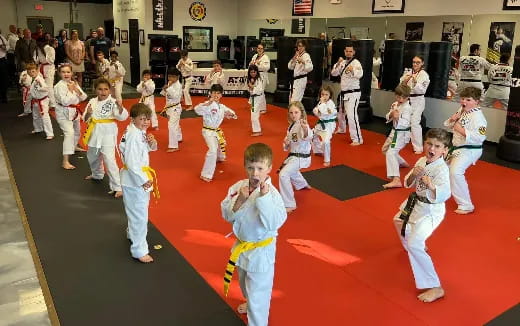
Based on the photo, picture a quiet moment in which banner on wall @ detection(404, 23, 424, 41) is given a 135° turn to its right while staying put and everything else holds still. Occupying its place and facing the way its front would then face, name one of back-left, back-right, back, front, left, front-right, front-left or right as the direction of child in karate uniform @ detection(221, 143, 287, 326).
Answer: back-left

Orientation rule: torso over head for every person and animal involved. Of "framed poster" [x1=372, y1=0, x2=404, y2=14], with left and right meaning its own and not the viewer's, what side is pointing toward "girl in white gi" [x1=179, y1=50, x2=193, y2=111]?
right

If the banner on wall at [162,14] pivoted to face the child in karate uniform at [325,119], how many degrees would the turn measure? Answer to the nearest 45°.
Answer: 0° — it already faces them

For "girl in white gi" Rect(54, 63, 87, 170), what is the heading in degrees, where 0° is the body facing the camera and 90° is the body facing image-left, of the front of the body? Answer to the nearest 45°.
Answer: approximately 315°

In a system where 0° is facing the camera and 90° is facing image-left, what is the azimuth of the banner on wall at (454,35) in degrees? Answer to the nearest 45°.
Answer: approximately 0°

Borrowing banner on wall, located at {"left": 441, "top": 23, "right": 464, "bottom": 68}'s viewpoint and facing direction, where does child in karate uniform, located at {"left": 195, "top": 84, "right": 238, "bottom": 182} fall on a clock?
The child in karate uniform is roughly at 1 o'clock from the banner on wall.

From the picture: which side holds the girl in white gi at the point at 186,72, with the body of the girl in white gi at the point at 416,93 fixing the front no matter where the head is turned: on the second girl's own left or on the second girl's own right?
on the second girl's own right

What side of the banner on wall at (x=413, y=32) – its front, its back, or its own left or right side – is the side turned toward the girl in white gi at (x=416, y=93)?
front

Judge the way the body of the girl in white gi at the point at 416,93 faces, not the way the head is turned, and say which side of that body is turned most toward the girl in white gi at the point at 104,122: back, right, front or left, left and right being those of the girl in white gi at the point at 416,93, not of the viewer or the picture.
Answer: front

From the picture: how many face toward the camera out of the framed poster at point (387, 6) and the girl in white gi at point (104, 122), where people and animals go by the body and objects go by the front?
2

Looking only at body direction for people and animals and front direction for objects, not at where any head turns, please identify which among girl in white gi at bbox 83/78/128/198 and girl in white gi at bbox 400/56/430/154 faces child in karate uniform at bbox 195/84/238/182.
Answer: girl in white gi at bbox 400/56/430/154

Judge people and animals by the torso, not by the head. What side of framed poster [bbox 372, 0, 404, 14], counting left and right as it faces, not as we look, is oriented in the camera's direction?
front

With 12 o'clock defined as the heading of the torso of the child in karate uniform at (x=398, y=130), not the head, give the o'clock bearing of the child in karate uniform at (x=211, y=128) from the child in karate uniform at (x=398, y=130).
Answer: the child in karate uniform at (x=211, y=128) is roughly at 1 o'clock from the child in karate uniform at (x=398, y=130).

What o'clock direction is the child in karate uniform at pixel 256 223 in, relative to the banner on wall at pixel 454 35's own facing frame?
The child in karate uniform is roughly at 12 o'clock from the banner on wall.
